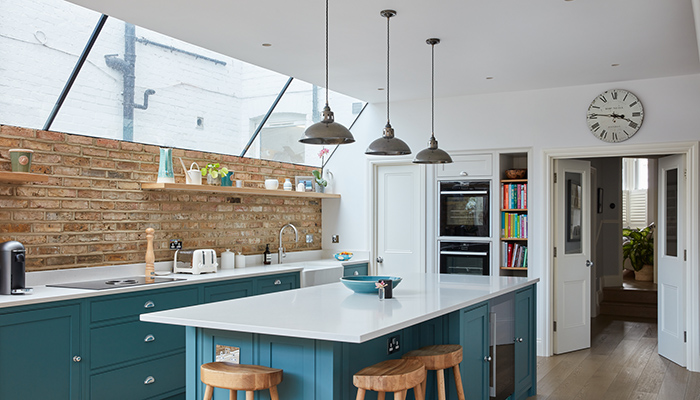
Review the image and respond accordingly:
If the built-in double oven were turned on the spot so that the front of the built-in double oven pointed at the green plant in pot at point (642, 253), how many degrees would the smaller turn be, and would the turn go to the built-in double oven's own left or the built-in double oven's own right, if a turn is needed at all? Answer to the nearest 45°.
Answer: approximately 135° to the built-in double oven's own left

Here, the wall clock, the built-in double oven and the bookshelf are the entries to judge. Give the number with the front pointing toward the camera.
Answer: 3

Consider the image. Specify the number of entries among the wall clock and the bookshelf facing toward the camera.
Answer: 2

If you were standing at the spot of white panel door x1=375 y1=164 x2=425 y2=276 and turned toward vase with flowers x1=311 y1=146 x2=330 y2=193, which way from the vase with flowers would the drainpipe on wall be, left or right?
left

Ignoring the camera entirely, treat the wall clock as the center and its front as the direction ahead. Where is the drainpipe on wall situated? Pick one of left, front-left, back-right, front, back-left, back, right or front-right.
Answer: front-right

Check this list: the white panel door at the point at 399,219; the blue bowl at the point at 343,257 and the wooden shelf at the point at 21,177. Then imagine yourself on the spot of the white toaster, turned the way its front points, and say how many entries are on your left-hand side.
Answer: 2

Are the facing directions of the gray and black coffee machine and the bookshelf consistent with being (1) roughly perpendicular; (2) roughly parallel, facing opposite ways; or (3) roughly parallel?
roughly perpendicular

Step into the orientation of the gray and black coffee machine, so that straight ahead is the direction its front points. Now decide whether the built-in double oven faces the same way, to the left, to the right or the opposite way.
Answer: to the right

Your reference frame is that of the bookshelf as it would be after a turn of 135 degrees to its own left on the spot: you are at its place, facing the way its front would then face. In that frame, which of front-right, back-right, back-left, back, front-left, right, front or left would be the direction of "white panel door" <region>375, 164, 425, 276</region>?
back-left

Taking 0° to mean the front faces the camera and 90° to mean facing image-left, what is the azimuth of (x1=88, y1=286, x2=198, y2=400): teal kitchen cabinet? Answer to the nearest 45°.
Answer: approximately 315°

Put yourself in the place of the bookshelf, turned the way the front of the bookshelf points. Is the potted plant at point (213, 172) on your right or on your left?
on your right

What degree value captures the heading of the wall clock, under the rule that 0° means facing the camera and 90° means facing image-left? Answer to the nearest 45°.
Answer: approximately 0°

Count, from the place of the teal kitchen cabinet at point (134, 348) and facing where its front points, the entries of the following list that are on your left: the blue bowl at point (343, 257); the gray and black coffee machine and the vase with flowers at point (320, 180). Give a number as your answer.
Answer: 2

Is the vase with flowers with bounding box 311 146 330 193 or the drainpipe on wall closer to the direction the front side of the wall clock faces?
the drainpipe on wall
